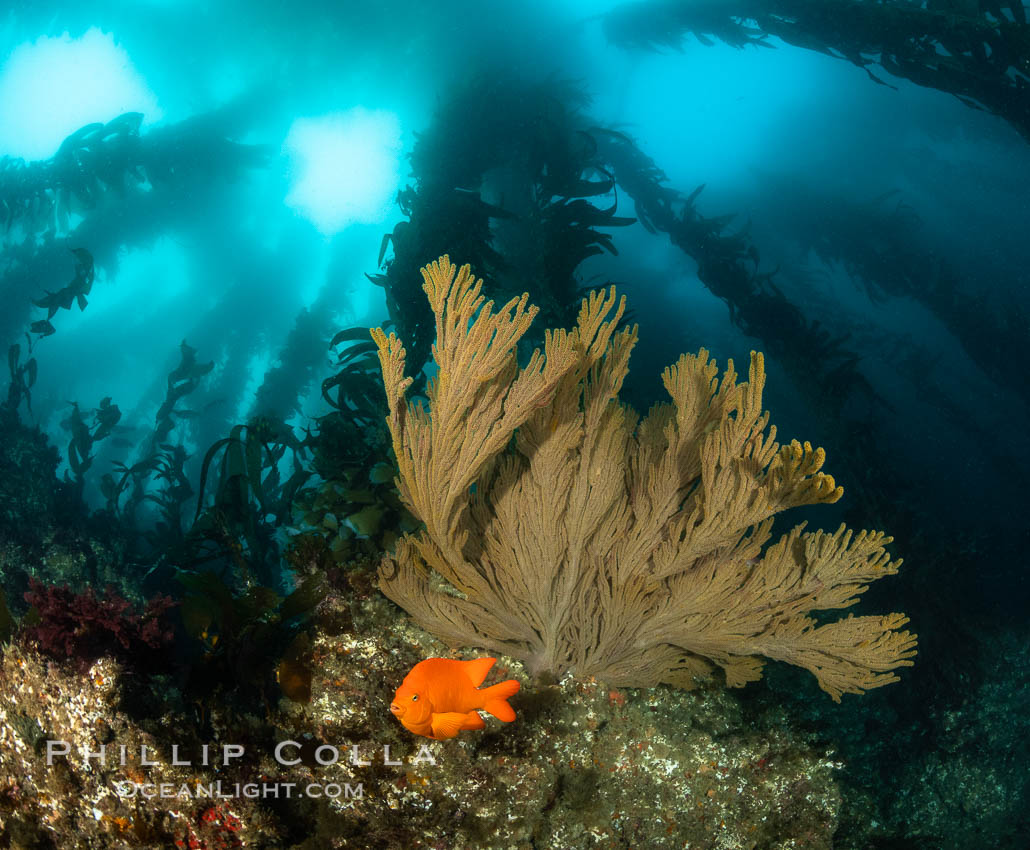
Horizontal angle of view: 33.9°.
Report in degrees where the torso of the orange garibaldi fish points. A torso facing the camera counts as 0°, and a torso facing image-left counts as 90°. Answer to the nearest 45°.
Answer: approximately 90°
